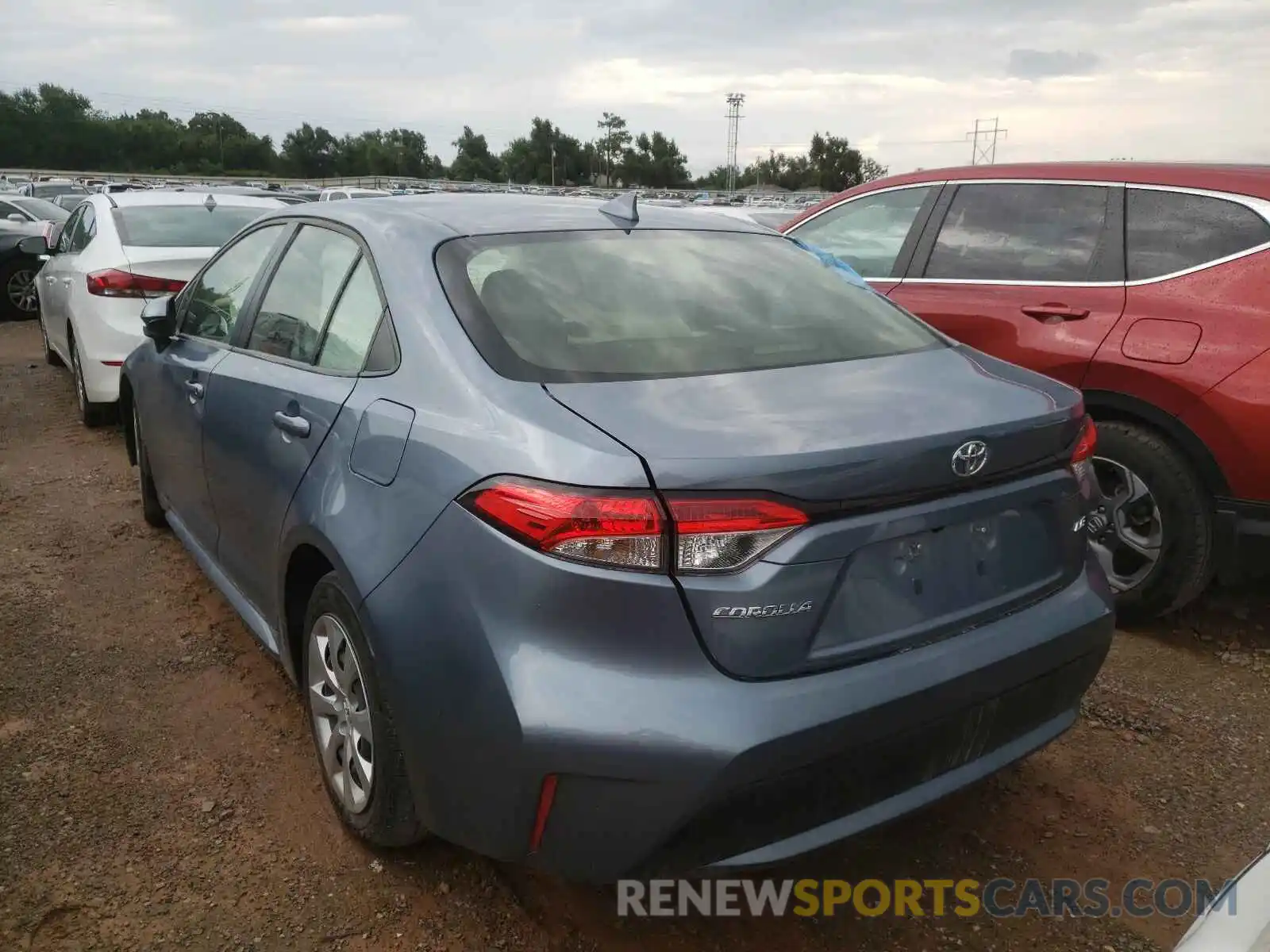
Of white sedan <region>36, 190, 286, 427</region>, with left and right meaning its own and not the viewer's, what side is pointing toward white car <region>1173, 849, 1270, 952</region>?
back

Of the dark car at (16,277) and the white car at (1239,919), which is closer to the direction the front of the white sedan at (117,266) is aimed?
the dark car

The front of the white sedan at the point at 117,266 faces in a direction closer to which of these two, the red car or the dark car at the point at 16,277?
the dark car

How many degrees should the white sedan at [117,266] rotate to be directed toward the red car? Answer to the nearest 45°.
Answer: approximately 135° to its right

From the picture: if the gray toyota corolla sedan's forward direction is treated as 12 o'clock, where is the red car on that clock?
The red car is roughly at 3 o'clock from the gray toyota corolla sedan.

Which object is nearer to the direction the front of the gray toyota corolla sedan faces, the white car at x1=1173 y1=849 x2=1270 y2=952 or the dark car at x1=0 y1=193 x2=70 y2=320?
the dark car

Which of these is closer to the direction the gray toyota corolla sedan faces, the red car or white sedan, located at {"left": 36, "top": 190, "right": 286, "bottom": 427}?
the white sedan

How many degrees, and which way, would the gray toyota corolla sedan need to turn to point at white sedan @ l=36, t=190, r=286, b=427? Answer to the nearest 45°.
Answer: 0° — it already faces it

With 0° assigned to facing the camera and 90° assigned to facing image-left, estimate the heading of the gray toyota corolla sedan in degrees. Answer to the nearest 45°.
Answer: approximately 135°

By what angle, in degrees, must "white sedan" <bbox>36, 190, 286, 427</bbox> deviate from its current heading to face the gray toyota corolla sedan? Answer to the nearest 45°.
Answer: approximately 180°

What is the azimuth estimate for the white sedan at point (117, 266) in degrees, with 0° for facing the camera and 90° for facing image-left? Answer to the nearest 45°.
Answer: approximately 180°

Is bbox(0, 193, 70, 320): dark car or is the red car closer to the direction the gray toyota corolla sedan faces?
the dark car
